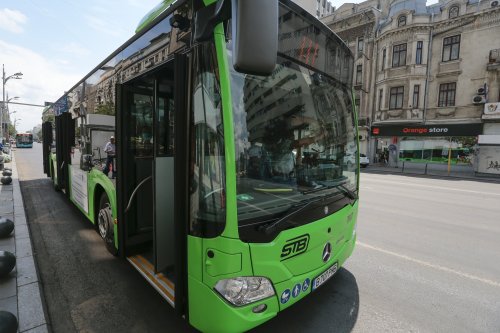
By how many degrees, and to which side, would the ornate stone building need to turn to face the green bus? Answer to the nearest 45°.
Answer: approximately 45° to its left

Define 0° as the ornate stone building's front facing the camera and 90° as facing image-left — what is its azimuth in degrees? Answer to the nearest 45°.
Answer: approximately 45°

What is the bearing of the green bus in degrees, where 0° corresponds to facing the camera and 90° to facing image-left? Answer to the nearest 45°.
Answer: approximately 315°

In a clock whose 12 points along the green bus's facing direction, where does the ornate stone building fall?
The ornate stone building is roughly at 9 o'clock from the green bus.
